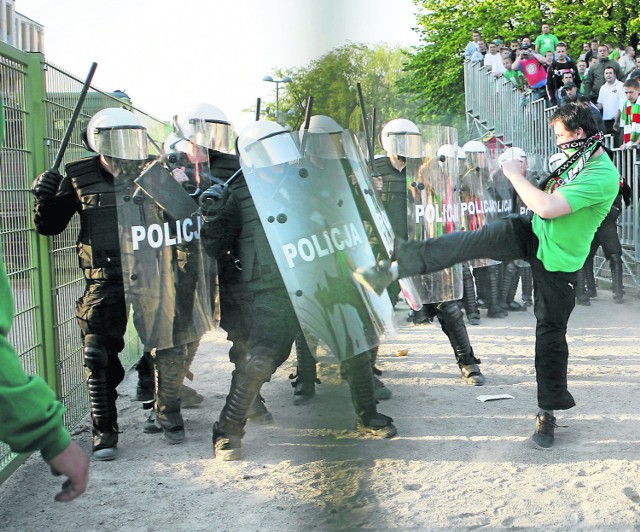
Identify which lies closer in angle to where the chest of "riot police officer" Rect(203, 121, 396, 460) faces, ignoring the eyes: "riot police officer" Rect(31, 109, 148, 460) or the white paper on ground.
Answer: the white paper on ground

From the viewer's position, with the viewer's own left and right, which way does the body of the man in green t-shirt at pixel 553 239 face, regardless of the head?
facing to the left of the viewer

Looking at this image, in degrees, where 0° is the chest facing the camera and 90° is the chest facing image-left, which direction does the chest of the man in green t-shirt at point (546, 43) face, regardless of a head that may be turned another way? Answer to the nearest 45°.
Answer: approximately 0°

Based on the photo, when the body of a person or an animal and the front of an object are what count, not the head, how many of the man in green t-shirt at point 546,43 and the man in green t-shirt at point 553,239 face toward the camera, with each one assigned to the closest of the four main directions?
1

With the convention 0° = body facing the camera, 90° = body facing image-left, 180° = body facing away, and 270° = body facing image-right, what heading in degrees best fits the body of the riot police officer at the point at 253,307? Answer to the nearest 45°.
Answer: approximately 315°

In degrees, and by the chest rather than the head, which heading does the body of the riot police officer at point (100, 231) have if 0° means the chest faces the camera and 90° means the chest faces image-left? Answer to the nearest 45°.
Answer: approximately 315°
